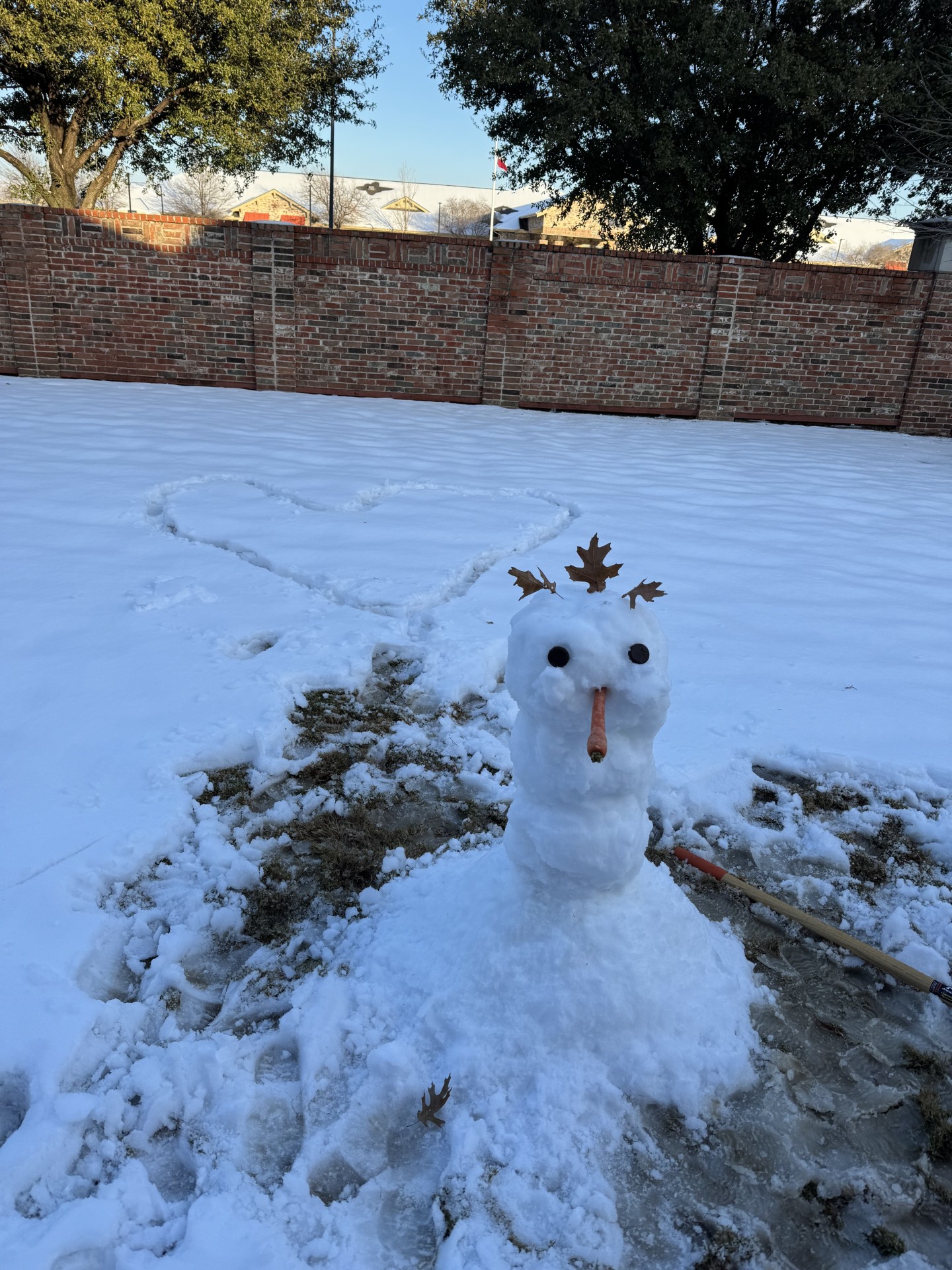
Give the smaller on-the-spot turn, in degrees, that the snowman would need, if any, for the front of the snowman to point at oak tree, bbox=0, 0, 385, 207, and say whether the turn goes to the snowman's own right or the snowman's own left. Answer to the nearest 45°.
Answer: approximately 135° to the snowman's own right

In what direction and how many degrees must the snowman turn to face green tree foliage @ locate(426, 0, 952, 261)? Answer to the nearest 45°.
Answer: approximately 180°

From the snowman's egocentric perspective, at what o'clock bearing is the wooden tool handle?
The wooden tool handle is roughly at 8 o'clock from the snowman.

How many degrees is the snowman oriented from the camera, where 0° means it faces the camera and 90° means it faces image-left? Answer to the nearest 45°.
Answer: approximately 0°

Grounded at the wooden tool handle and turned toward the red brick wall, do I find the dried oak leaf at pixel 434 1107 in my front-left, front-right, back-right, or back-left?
back-left

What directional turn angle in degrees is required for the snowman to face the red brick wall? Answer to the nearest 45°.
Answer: approximately 180°
